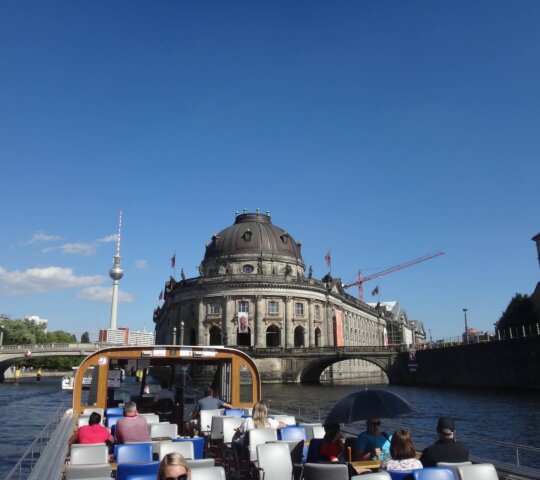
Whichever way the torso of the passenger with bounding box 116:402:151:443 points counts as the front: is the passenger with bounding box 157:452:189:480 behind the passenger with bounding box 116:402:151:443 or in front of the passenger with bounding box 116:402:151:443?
behind

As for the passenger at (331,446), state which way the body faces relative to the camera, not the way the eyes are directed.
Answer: away from the camera

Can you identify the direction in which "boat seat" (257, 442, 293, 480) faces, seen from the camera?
facing away from the viewer

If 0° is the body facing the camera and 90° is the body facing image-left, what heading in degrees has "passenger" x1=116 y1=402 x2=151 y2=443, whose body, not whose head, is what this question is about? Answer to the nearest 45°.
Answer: approximately 180°

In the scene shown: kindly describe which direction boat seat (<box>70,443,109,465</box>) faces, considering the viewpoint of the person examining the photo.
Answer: facing away from the viewer

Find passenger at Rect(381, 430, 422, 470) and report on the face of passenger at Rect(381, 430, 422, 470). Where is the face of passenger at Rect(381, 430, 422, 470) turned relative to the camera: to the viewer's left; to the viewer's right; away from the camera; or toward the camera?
away from the camera

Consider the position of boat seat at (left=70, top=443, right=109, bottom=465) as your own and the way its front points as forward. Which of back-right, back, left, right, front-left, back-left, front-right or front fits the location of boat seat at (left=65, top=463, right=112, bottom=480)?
back

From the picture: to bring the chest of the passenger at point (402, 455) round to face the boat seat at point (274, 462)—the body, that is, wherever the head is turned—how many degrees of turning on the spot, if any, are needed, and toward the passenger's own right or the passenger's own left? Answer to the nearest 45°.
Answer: approximately 45° to the passenger's own left

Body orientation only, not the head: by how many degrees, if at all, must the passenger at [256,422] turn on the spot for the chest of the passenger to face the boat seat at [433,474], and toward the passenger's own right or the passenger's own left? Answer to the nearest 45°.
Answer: approximately 135° to the passenger's own right

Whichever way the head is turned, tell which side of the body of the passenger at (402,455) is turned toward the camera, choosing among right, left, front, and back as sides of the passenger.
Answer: back

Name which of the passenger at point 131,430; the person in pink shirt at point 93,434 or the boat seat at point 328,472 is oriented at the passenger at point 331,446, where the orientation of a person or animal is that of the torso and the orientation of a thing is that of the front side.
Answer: the boat seat

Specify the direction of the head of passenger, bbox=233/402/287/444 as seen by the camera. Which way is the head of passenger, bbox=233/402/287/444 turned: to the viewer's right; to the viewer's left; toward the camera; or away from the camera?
away from the camera

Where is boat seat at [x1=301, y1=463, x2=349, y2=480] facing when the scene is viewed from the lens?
facing away from the viewer

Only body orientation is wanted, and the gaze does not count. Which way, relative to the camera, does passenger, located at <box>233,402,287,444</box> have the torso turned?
away from the camera

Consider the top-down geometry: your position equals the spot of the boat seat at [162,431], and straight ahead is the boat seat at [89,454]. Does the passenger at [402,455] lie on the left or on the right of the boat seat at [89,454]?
left
